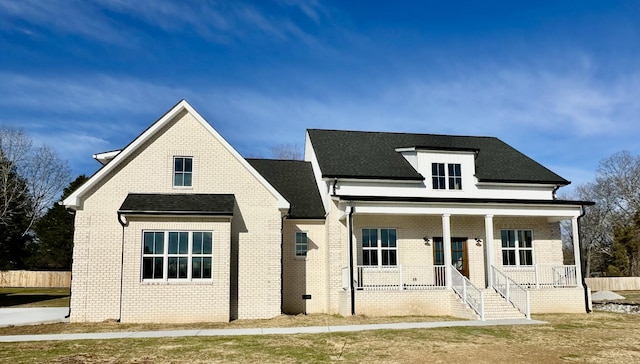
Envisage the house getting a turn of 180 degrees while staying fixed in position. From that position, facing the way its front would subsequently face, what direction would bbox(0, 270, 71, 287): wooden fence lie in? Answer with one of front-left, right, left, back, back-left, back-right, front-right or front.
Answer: front-left

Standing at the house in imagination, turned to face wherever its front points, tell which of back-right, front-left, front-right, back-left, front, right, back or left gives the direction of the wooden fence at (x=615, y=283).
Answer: back-left

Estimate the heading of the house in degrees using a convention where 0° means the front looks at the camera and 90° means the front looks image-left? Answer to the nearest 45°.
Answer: approximately 0°
